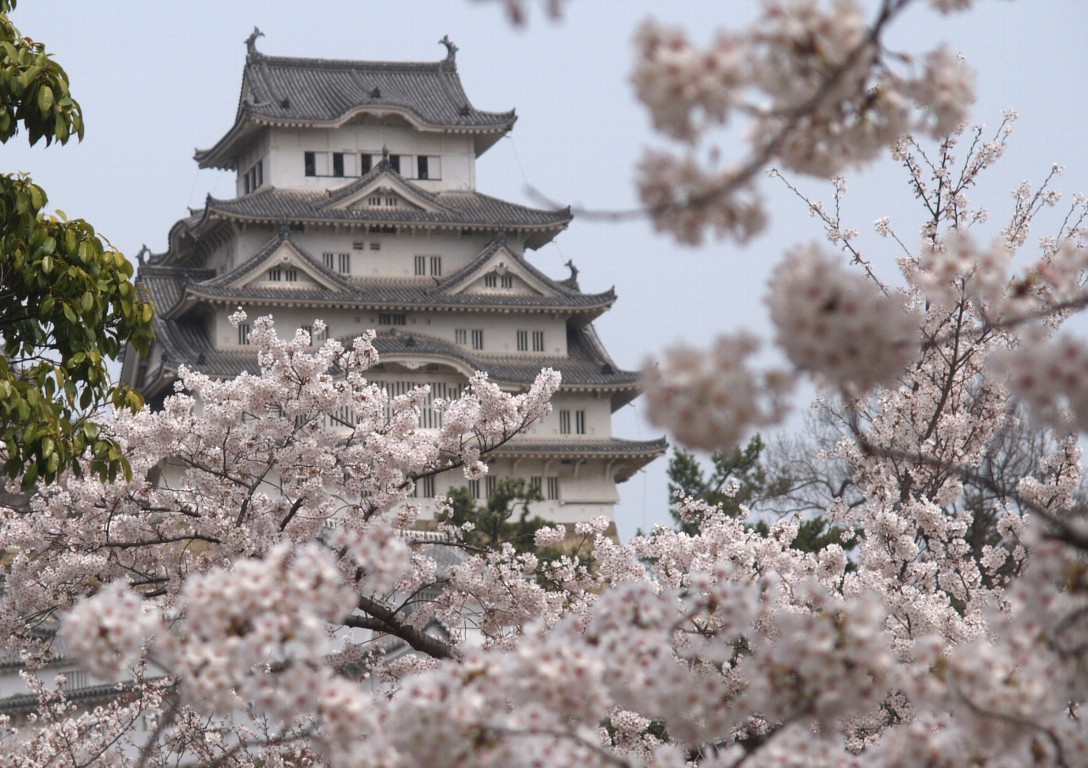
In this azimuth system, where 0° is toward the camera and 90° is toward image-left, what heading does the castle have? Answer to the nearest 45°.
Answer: approximately 0°

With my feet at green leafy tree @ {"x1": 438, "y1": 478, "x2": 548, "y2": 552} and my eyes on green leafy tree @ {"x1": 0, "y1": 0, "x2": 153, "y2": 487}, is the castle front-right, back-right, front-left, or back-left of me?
back-right

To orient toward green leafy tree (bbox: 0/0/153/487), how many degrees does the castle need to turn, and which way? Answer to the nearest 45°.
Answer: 0° — it already faces it

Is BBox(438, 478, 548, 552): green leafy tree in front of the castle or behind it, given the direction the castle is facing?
in front
